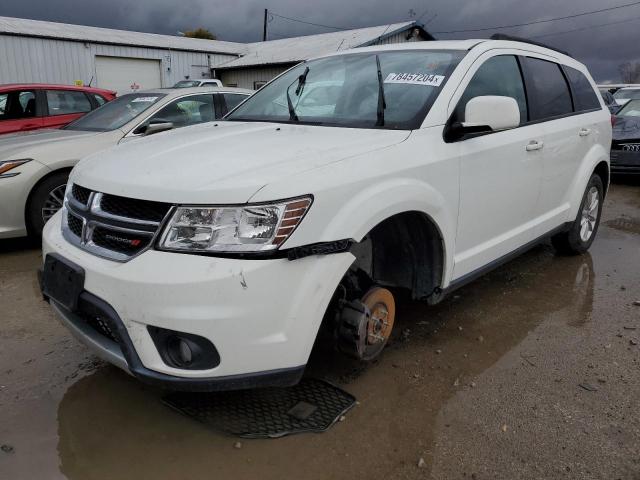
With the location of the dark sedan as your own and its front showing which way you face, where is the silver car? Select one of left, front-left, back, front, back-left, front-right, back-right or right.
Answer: front-right

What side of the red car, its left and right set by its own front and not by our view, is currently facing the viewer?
left

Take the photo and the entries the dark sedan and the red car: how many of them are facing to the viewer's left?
1

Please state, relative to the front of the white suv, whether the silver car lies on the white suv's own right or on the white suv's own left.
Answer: on the white suv's own right

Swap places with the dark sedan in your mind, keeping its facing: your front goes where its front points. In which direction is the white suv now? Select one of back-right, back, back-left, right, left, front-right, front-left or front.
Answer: front

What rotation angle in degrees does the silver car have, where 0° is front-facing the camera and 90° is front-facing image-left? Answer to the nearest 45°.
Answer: approximately 45°

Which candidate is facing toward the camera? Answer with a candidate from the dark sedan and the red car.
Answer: the dark sedan

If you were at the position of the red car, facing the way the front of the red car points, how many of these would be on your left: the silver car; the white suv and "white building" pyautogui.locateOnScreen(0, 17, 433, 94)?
2

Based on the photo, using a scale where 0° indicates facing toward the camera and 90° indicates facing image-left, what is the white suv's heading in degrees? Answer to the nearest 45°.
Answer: approximately 45°

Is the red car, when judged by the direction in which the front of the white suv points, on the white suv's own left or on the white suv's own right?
on the white suv's own right

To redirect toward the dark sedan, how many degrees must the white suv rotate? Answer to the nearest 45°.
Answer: approximately 180°

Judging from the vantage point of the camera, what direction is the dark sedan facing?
facing the viewer

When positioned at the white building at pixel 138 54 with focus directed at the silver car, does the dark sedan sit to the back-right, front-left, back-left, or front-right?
front-left

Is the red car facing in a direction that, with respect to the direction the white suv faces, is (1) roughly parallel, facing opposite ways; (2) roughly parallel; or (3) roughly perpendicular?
roughly parallel

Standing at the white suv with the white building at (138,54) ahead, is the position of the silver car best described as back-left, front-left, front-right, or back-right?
front-left
